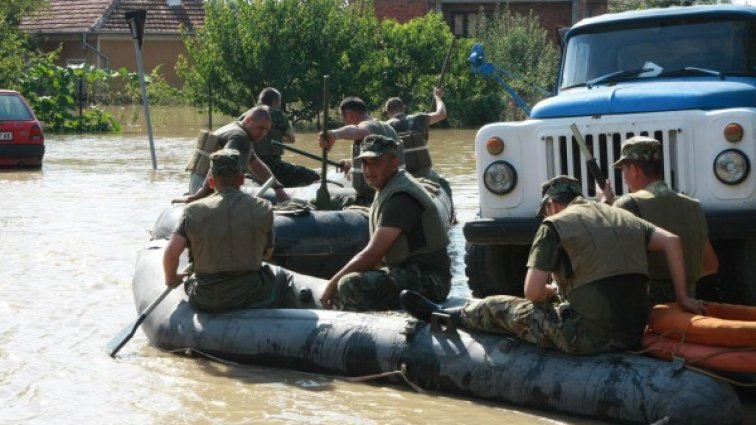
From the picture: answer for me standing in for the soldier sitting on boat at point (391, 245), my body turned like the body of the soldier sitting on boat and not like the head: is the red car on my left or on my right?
on my right

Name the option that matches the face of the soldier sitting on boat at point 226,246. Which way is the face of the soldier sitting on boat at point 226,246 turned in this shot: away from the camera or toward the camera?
away from the camera

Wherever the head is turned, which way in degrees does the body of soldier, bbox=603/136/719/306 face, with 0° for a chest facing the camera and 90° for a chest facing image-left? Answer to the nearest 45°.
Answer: approximately 135°

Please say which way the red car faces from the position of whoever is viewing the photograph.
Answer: facing away from the viewer

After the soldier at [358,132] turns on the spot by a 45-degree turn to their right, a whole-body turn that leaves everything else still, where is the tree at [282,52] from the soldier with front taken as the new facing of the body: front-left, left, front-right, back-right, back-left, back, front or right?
front-right

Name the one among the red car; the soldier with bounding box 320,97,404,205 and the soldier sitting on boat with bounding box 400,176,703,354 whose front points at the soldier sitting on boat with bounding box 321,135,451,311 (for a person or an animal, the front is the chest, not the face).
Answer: the soldier sitting on boat with bounding box 400,176,703,354

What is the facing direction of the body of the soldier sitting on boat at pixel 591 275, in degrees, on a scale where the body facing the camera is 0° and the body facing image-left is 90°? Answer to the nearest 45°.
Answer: approximately 135°

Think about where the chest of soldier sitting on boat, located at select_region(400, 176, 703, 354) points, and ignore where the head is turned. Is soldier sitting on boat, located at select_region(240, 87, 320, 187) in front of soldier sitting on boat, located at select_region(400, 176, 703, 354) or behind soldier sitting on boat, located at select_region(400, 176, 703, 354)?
in front

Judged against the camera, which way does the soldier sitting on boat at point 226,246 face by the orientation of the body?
away from the camera
